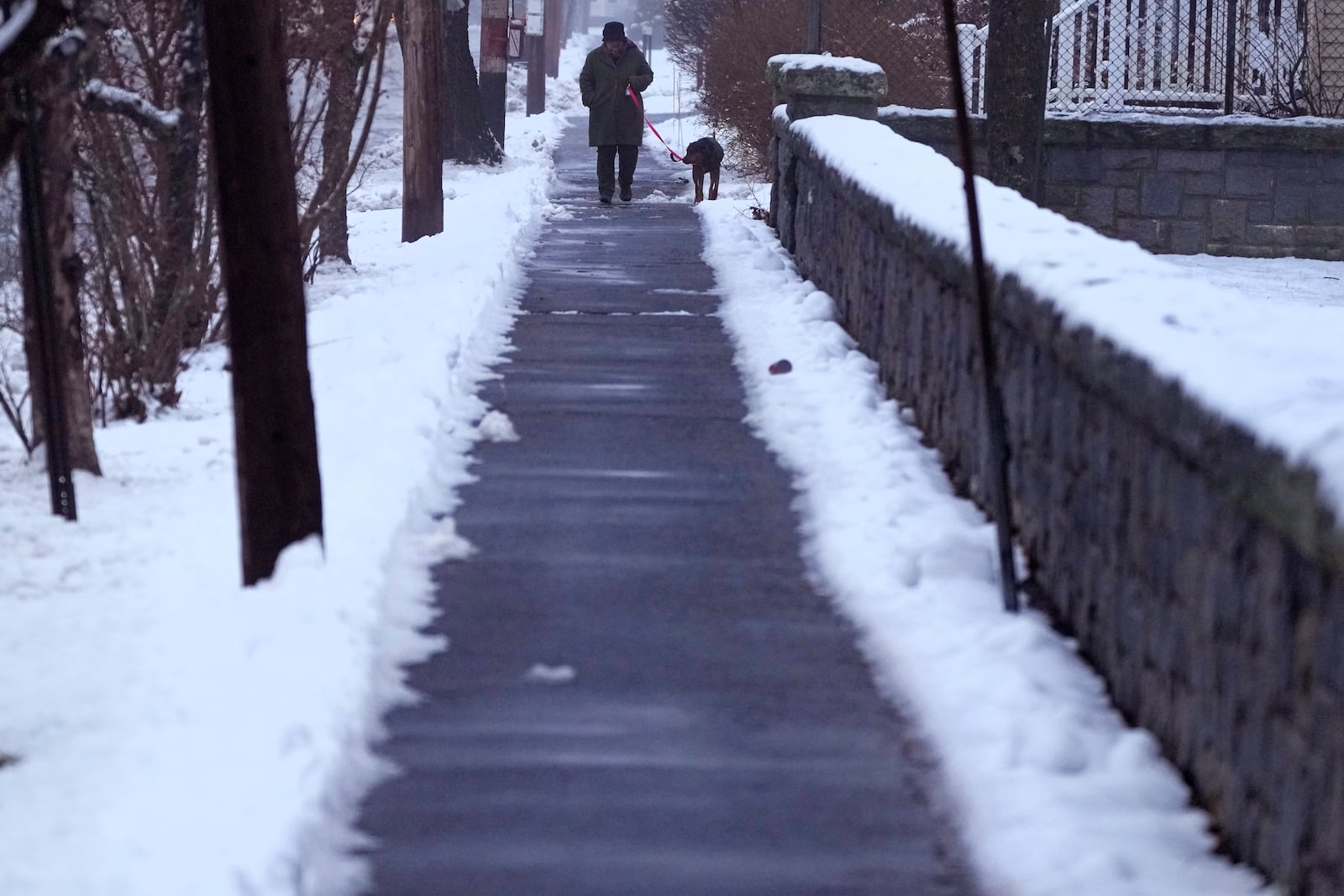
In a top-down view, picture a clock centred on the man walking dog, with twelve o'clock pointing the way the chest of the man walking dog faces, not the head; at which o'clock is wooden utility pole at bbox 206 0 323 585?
The wooden utility pole is roughly at 12 o'clock from the man walking dog.

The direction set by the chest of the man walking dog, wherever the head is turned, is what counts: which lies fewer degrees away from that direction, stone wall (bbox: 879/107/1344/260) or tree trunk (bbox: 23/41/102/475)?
the tree trunk

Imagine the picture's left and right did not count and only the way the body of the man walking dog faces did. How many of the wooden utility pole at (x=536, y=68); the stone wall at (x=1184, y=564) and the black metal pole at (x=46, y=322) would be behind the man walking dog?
1

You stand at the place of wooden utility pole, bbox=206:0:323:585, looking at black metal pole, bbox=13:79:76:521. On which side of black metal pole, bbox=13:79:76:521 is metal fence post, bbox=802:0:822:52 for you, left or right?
right

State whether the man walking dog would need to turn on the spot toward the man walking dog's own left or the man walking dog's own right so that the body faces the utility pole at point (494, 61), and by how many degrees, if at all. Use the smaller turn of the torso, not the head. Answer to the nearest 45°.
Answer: approximately 180°

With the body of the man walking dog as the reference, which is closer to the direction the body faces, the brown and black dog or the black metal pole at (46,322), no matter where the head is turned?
the black metal pole

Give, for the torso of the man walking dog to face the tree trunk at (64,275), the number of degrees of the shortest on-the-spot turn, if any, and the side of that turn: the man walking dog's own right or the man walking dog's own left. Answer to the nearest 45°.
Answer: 0° — they already face it

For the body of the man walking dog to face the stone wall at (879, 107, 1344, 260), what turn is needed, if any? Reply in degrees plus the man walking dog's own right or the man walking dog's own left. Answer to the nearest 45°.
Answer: approximately 90° to the man walking dog's own left

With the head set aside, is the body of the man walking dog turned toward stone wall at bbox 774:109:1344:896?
yes

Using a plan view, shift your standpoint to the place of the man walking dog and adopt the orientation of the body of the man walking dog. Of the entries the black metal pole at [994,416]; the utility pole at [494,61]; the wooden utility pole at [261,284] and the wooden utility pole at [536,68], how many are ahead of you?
2

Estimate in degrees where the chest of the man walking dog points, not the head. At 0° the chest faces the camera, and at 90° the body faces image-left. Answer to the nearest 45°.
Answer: approximately 0°

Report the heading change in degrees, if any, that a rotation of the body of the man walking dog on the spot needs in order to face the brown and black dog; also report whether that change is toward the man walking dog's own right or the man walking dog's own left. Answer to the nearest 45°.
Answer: approximately 135° to the man walking dog's own left

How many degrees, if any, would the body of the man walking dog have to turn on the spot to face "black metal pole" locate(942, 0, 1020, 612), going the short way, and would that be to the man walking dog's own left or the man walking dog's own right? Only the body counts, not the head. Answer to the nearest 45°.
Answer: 0° — they already face it
